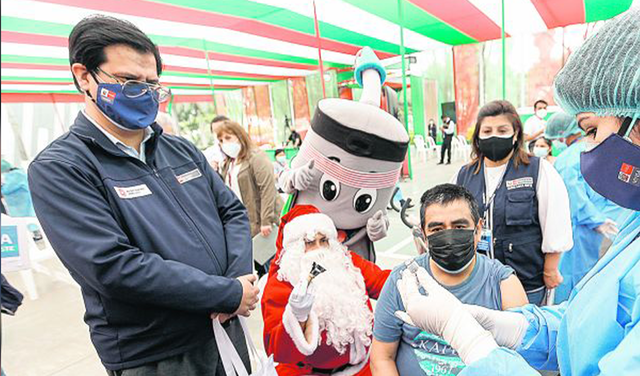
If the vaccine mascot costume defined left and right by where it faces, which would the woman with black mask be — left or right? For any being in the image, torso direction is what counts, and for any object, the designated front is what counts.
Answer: on its left

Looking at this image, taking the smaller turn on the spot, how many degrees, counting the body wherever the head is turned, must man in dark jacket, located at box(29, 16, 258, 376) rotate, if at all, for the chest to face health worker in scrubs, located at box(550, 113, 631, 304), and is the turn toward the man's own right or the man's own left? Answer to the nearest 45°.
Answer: approximately 45° to the man's own left

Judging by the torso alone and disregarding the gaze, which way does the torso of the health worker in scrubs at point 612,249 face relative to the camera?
to the viewer's left

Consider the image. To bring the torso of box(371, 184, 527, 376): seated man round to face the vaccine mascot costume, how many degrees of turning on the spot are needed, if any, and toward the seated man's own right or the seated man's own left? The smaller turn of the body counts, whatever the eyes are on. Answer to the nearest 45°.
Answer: approximately 135° to the seated man's own right

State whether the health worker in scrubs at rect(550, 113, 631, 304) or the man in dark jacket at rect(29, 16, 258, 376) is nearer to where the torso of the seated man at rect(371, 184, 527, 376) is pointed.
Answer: the man in dark jacket

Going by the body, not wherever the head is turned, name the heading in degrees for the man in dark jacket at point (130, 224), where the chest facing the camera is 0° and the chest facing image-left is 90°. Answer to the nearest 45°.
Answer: approximately 315°

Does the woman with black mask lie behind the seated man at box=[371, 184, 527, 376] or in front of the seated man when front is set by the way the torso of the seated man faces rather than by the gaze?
behind

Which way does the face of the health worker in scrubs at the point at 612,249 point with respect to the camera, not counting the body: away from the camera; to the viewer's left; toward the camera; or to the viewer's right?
to the viewer's left

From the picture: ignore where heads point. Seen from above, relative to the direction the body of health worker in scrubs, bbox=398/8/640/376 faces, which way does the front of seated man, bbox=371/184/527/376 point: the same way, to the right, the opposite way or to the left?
to the left

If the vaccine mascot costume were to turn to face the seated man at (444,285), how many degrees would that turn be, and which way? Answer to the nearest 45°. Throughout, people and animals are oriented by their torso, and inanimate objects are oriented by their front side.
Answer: approximately 45° to its left
